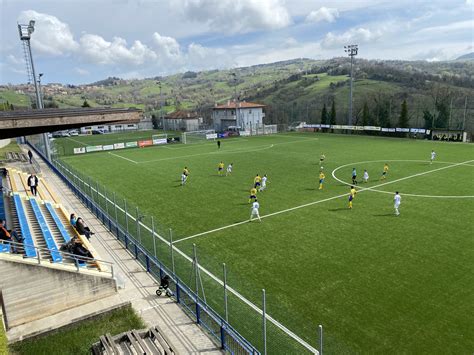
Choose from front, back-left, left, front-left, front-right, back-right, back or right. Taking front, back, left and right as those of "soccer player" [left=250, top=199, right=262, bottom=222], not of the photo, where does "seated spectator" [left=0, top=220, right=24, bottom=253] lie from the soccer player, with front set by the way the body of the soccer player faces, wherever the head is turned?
back-left

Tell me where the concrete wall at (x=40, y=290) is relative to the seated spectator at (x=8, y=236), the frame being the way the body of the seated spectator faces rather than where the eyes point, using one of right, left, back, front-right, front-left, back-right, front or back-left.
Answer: right

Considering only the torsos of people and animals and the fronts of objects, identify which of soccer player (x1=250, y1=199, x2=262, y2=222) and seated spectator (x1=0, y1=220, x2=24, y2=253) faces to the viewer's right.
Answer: the seated spectator

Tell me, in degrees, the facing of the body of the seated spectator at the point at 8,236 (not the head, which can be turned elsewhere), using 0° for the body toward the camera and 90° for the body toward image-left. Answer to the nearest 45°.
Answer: approximately 270°

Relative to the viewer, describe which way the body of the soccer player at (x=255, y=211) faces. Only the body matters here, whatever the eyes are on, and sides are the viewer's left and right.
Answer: facing away from the viewer

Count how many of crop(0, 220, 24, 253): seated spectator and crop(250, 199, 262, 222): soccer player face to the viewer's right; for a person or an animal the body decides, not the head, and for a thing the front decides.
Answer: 1

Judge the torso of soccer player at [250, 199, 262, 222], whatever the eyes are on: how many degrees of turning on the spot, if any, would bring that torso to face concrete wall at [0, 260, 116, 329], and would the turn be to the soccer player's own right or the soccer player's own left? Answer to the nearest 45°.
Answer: approximately 135° to the soccer player's own left

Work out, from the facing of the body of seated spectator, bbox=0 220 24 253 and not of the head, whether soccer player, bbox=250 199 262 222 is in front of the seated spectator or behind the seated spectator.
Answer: in front
